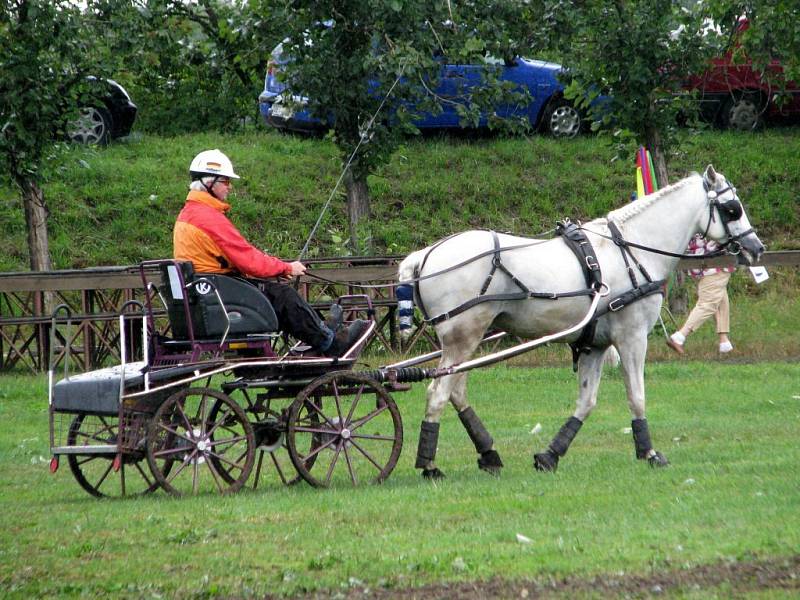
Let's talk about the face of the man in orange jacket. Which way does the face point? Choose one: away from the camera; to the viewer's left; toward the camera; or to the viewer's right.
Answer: to the viewer's right

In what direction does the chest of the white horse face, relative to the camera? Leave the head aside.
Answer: to the viewer's right

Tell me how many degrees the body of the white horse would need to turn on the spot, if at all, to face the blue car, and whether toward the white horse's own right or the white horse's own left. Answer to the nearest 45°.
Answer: approximately 90° to the white horse's own left

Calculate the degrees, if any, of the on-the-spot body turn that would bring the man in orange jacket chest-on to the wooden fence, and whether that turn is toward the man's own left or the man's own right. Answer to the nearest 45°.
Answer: approximately 90° to the man's own left

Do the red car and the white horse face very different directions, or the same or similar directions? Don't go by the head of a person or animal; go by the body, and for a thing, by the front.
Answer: very different directions

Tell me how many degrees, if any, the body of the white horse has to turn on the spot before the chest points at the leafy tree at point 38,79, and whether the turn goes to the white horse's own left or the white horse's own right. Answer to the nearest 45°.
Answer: approximately 135° to the white horse's own left

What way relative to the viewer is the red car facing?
to the viewer's left

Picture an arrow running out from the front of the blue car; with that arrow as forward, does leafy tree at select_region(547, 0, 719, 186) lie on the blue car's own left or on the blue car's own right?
on the blue car's own right

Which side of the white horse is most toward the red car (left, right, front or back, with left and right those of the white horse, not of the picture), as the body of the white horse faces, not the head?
left
